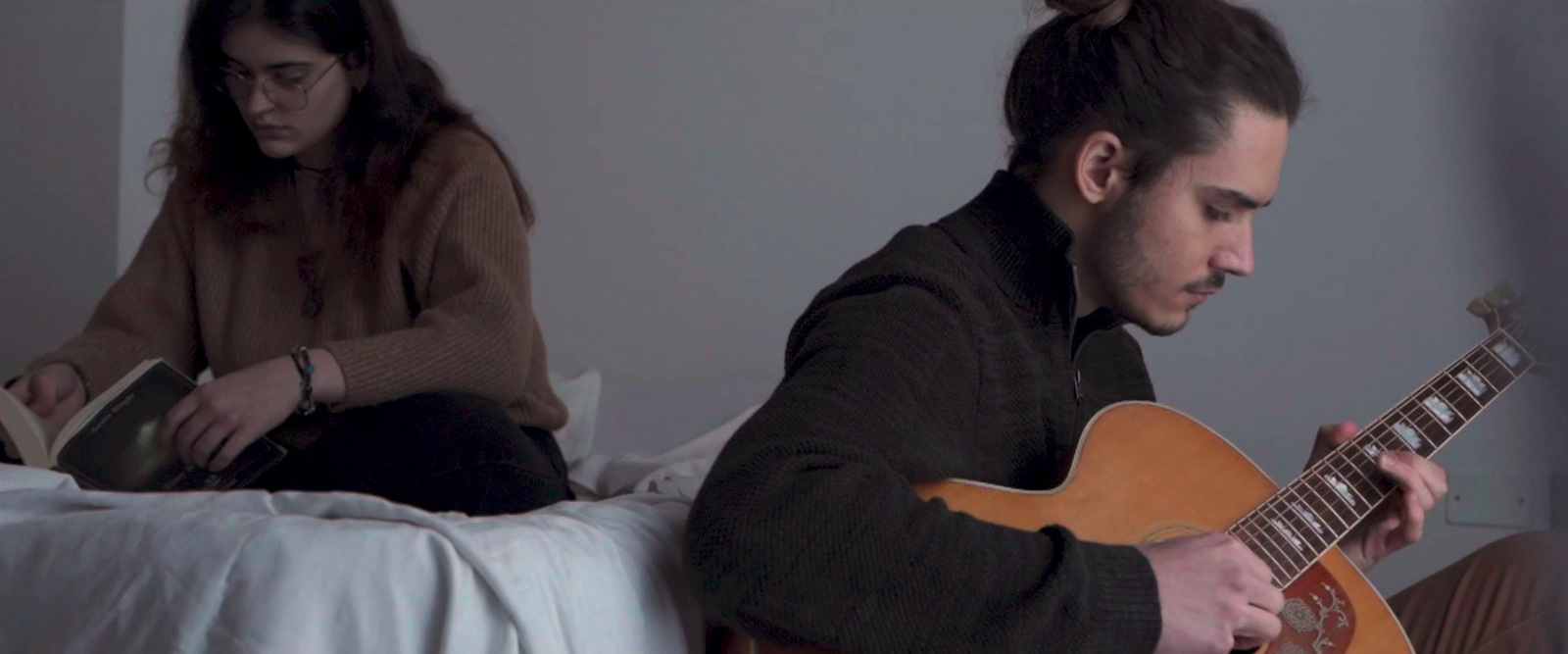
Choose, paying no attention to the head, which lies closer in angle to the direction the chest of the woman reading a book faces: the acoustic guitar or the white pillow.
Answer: the acoustic guitar

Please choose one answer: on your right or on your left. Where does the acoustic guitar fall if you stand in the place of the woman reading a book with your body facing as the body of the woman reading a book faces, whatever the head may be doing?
on your left

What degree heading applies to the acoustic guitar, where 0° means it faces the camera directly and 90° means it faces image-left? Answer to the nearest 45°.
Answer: approximately 315°

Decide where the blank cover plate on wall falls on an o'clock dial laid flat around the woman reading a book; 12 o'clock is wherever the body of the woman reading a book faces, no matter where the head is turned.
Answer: The blank cover plate on wall is roughly at 8 o'clock from the woman reading a book.

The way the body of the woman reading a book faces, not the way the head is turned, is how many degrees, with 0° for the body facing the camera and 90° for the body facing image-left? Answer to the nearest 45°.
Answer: approximately 45°

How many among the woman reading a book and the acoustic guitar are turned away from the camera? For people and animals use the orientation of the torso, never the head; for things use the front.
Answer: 0

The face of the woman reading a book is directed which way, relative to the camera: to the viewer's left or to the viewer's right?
to the viewer's left

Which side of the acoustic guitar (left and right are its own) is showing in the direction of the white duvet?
right

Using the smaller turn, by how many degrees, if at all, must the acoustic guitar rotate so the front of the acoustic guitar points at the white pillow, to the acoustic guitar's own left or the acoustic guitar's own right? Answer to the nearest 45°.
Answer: approximately 180°
